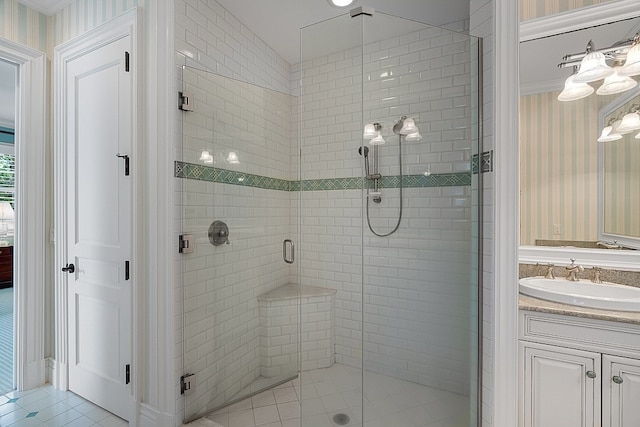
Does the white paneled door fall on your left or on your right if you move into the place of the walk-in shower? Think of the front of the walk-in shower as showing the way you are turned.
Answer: on your right

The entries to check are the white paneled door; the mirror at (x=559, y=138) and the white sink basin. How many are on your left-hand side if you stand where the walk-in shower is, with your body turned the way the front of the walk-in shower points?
2

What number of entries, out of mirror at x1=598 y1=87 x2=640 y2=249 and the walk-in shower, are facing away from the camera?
0

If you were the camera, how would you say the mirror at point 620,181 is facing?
facing the viewer and to the left of the viewer

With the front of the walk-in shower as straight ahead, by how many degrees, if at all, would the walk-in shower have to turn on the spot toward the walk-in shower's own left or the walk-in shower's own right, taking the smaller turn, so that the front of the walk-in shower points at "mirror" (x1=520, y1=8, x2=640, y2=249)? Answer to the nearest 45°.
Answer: approximately 90° to the walk-in shower's own left

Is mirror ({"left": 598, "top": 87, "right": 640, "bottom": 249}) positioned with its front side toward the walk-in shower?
yes

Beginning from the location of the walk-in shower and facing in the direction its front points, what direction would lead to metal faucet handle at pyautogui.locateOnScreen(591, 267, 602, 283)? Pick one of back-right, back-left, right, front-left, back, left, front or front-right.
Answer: left

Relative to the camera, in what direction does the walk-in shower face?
facing the viewer

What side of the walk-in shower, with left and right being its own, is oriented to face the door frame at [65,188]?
right

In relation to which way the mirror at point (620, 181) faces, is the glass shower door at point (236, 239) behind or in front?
in front

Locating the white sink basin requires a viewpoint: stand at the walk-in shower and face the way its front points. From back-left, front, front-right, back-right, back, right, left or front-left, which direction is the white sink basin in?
left

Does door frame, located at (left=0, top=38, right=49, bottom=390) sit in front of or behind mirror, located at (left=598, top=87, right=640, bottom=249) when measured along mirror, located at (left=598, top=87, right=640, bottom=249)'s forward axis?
in front
